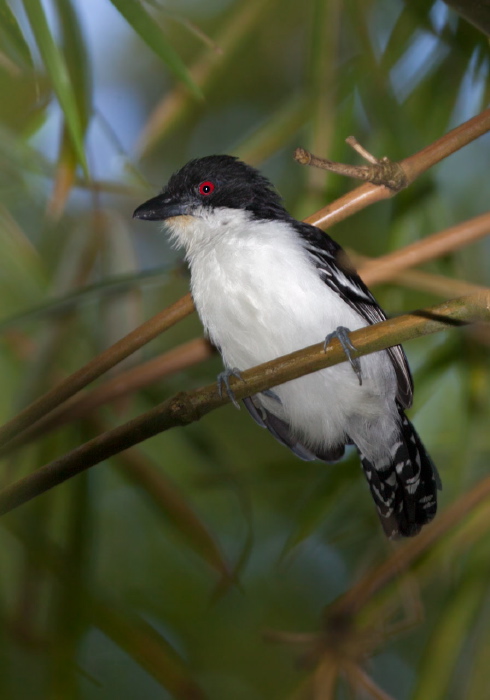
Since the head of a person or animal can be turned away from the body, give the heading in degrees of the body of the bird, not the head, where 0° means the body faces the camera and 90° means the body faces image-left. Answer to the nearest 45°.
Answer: approximately 45°
